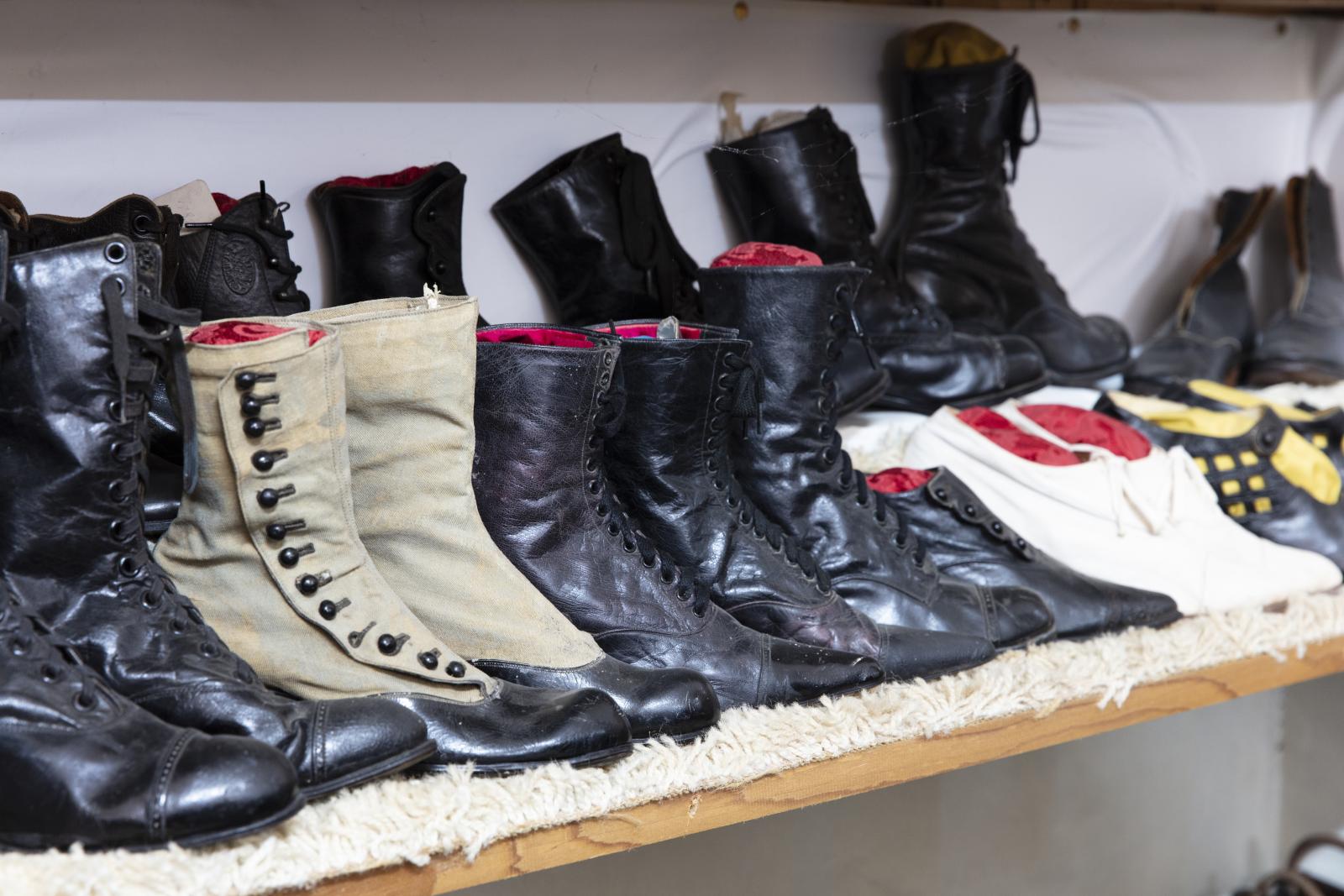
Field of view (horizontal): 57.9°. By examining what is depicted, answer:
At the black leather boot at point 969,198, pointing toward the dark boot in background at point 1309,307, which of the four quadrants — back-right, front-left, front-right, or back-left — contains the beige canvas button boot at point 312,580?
back-right

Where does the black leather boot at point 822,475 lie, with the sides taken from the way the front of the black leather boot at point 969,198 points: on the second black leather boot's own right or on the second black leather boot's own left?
on the second black leather boot's own right

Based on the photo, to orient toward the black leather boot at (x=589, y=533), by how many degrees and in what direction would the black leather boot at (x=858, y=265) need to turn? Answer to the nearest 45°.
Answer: approximately 90° to its right

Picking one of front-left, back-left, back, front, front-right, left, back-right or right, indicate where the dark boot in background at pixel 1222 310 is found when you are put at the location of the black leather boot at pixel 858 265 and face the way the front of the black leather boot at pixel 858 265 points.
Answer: front-left

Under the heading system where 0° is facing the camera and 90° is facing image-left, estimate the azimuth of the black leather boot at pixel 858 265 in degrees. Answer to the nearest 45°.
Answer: approximately 270°

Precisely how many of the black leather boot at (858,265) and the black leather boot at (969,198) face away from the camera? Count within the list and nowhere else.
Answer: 0

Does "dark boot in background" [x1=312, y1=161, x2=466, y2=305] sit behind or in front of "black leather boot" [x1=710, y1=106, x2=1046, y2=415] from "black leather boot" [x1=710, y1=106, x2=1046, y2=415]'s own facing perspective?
behind

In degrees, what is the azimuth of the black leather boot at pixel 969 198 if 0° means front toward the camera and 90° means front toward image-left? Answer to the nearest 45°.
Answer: approximately 315°
